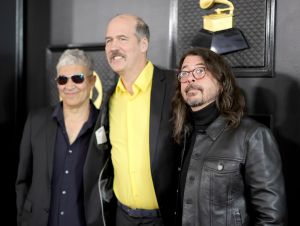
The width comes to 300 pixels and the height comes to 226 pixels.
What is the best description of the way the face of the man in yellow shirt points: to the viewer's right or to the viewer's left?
to the viewer's left

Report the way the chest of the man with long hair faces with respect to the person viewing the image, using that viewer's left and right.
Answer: facing the viewer and to the left of the viewer

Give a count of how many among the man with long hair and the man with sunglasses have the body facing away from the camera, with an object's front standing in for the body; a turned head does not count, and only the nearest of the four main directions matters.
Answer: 0

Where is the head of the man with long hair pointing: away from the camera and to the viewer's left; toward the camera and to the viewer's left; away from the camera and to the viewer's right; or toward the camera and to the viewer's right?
toward the camera and to the viewer's left

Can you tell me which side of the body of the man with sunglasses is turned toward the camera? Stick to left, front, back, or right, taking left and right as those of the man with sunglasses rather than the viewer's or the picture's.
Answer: front

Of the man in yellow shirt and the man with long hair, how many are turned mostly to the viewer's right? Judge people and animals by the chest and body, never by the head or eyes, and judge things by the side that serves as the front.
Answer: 0

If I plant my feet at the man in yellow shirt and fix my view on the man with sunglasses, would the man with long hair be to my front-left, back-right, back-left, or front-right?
back-left

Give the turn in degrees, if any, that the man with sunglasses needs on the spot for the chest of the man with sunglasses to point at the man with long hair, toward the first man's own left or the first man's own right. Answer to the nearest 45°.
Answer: approximately 45° to the first man's own left
